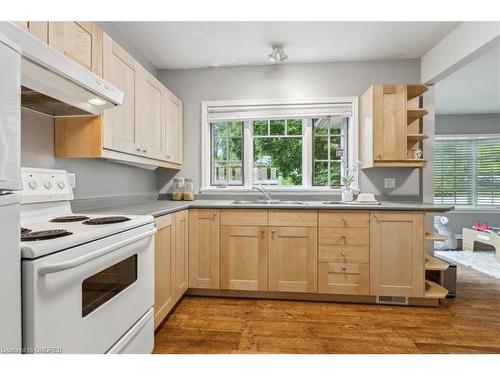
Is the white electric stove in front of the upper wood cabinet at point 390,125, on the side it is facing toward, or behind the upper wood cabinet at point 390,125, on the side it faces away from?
in front

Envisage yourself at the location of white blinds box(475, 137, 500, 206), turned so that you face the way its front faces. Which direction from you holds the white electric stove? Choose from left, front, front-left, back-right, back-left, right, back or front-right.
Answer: front

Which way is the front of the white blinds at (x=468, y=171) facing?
toward the camera

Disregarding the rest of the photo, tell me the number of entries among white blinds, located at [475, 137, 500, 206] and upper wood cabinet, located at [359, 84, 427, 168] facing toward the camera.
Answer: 2

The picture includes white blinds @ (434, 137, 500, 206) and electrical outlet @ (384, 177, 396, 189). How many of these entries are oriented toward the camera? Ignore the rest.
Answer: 2

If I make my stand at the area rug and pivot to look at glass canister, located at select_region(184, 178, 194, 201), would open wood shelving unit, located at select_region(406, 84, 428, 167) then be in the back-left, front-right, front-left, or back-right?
front-left

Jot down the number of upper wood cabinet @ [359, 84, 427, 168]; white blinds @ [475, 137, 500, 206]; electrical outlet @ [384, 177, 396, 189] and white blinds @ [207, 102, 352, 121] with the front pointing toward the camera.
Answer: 4

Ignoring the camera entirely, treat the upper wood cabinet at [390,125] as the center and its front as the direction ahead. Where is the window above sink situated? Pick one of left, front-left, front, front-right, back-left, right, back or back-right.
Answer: right

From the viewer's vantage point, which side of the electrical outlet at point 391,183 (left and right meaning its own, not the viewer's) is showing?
front

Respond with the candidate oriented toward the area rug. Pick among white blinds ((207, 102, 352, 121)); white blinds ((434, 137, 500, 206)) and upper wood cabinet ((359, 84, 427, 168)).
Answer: white blinds ((434, 137, 500, 206))

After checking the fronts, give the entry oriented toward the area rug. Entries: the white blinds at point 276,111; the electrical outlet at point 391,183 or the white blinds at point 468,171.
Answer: the white blinds at point 468,171

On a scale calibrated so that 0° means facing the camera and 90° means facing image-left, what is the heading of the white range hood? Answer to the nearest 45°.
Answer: approximately 315°
